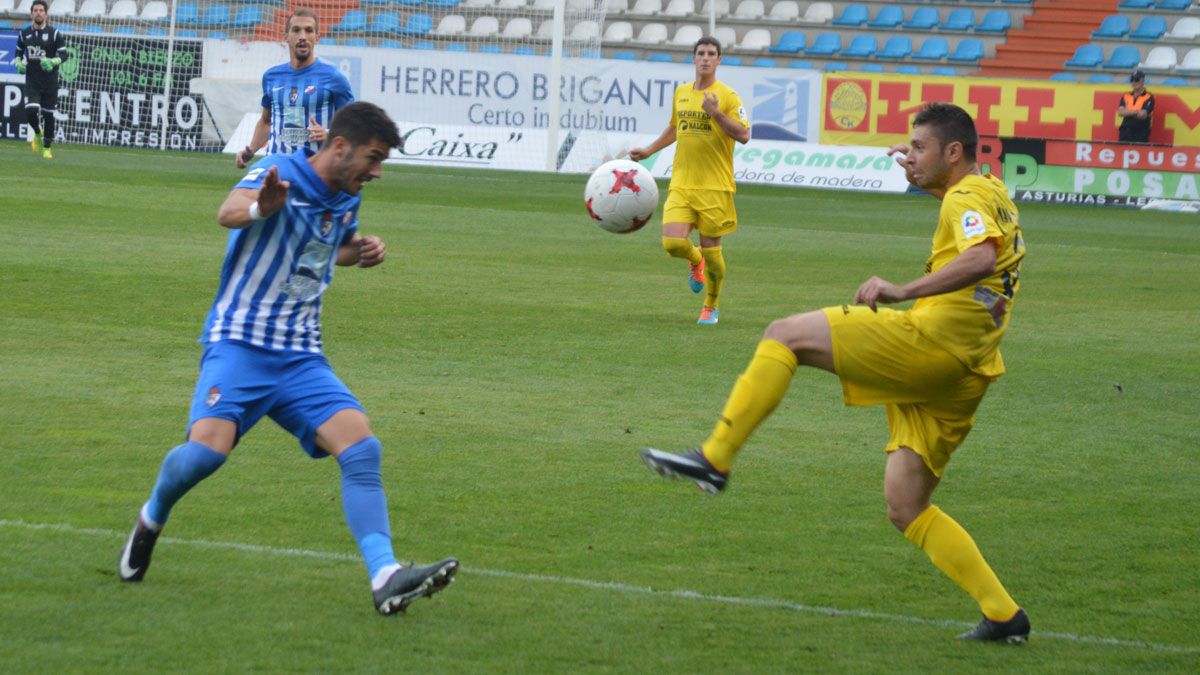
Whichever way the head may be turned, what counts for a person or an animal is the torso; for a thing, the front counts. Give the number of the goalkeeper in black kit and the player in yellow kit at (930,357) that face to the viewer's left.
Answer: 1

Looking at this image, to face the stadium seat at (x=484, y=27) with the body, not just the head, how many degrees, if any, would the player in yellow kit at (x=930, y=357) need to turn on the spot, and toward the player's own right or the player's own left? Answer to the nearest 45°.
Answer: approximately 90° to the player's own right

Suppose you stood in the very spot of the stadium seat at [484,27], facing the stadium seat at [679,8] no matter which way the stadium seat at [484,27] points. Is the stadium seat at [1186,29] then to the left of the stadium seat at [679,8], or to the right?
right

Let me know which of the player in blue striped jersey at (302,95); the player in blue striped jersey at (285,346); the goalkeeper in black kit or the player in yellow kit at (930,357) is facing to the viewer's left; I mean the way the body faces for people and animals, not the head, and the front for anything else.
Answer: the player in yellow kit

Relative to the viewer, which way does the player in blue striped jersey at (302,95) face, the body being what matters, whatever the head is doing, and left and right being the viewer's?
facing the viewer

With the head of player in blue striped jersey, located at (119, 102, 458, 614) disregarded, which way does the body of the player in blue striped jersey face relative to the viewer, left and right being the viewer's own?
facing the viewer and to the right of the viewer

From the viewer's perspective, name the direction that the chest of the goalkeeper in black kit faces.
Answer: toward the camera

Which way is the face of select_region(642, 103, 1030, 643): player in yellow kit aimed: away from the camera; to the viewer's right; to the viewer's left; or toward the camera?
to the viewer's left

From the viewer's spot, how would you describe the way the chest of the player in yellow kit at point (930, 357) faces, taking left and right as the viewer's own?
facing to the left of the viewer

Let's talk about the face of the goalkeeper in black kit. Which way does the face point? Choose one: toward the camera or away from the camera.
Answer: toward the camera
